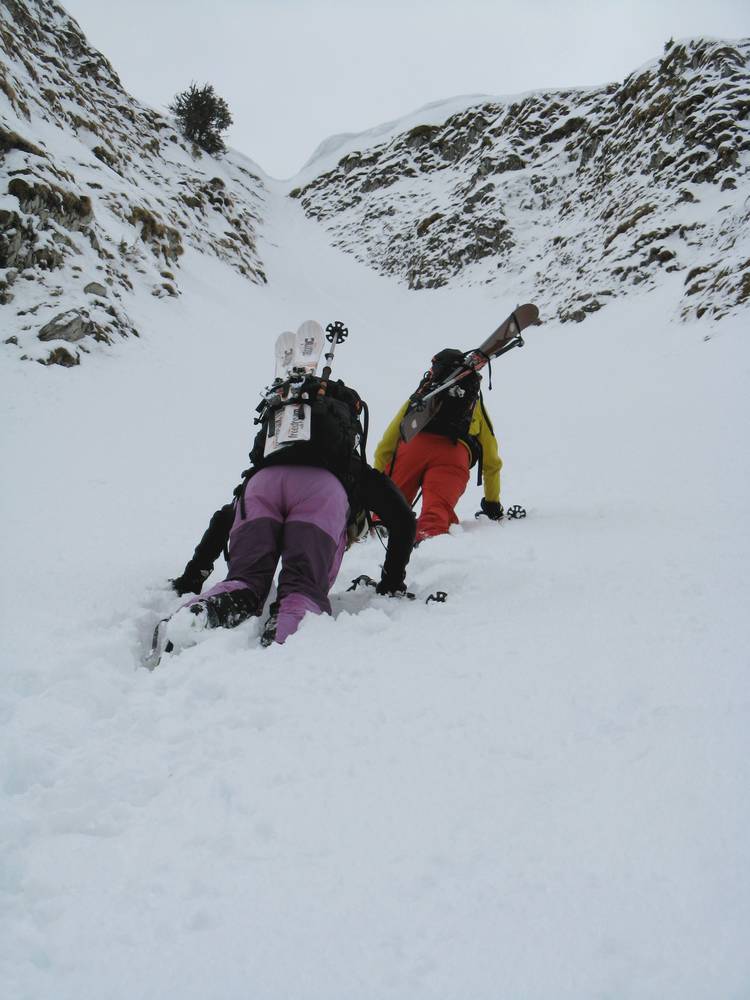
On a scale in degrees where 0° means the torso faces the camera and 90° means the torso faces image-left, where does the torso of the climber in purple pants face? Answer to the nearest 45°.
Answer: approximately 180°
